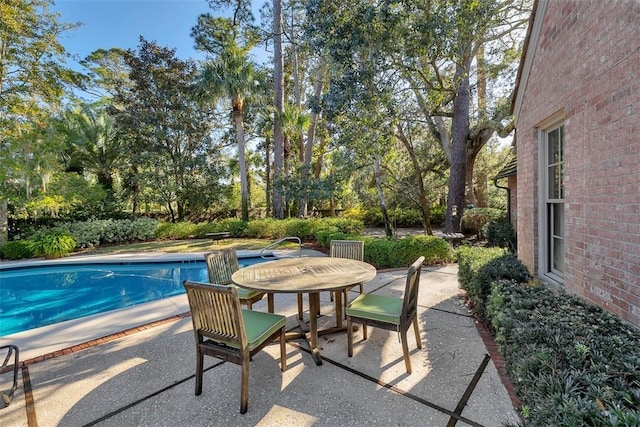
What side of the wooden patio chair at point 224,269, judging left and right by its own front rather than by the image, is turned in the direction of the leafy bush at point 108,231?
back

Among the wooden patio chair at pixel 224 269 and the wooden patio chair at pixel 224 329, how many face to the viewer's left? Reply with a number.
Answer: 0

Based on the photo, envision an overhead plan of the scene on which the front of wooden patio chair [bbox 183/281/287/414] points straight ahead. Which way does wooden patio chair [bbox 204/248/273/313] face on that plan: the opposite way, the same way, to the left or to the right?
to the right

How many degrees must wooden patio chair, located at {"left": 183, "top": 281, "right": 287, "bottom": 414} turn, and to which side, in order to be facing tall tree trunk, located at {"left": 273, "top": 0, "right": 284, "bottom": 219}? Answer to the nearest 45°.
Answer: approximately 45° to its left

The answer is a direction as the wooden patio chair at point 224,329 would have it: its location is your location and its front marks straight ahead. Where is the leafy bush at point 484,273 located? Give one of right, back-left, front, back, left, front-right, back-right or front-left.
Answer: front-right

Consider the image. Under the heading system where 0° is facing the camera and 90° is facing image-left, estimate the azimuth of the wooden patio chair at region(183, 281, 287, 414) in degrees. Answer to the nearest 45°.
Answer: approximately 225°

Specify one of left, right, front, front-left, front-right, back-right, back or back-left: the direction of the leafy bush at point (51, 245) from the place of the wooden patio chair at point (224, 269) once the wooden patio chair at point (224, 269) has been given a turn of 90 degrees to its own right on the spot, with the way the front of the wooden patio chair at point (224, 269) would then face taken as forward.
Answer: right

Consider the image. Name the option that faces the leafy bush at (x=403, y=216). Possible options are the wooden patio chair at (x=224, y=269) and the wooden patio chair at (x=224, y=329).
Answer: the wooden patio chair at (x=224, y=329)

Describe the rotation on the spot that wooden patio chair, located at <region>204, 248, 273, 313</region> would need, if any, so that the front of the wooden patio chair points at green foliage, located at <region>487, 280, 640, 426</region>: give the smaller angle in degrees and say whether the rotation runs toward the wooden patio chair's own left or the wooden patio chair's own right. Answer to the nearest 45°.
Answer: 0° — it already faces it

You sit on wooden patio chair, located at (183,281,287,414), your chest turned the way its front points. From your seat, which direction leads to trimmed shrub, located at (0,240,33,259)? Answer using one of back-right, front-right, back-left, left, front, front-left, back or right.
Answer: left

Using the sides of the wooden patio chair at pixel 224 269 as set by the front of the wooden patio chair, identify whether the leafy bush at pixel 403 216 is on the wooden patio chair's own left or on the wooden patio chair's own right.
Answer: on the wooden patio chair's own left

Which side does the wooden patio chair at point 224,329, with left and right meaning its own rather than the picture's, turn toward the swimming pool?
left

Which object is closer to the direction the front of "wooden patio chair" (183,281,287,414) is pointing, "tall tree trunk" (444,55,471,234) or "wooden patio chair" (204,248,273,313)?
the tall tree trunk

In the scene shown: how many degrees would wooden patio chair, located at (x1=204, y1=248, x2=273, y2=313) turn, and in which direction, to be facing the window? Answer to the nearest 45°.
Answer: approximately 45° to its left

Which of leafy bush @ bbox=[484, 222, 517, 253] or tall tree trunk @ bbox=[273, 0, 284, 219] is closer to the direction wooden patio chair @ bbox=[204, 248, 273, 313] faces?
the leafy bush

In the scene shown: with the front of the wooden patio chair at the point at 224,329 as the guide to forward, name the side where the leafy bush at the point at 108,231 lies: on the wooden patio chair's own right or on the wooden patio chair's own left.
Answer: on the wooden patio chair's own left

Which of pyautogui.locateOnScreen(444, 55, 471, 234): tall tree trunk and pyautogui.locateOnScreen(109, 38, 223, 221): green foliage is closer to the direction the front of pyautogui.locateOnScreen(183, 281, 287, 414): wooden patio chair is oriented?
the tall tree trunk

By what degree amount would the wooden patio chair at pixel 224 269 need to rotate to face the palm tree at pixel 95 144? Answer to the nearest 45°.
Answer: approximately 180°

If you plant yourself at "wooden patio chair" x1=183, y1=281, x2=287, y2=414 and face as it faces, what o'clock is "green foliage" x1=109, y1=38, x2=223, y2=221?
The green foliage is roughly at 10 o'clock from the wooden patio chair.

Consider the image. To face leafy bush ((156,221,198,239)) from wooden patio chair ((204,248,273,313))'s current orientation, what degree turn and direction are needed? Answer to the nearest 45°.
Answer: approximately 135° to its left

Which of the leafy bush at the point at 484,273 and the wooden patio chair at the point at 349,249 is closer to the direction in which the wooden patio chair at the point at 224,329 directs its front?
the wooden patio chair
